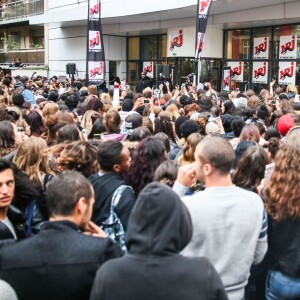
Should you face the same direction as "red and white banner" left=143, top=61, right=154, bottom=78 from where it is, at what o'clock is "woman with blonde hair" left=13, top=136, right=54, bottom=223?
The woman with blonde hair is roughly at 12 o'clock from the red and white banner.

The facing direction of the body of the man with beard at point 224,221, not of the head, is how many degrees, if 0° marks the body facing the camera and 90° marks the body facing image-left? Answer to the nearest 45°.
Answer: approximately 135°

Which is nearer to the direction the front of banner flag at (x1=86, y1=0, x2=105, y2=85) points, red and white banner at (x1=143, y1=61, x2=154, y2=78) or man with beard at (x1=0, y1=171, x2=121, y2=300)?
the man with beard

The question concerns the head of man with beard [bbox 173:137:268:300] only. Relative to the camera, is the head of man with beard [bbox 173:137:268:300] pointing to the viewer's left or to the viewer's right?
to the viewer's left

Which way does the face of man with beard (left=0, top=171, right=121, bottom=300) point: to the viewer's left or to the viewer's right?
to the viewer's right

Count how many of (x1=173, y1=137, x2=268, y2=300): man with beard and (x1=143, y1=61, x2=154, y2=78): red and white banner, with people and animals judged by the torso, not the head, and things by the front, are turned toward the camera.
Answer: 1

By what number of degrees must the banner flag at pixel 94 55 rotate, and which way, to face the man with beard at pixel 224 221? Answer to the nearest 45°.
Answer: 0° — it already faces them

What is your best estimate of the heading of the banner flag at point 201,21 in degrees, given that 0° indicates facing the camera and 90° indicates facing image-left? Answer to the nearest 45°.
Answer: approximately 0°
